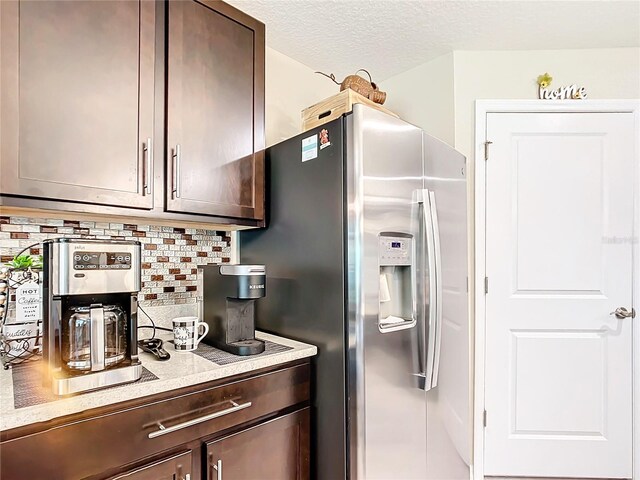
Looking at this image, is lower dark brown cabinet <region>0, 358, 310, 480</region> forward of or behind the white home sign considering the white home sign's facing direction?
forward

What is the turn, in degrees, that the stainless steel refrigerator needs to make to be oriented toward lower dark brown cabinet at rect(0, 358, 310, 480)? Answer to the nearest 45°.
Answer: approximately 90° to its right

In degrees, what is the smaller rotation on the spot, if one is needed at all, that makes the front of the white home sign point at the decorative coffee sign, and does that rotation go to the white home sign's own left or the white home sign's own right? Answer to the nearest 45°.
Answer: approximately 45° to the white home sign's own right

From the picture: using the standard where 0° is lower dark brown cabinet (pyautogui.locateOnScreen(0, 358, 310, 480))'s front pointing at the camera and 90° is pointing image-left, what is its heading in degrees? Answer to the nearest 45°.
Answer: approximately 315°

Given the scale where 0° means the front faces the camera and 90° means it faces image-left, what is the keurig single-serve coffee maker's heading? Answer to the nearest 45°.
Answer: approximately 315°

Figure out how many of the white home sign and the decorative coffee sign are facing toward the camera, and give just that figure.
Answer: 2

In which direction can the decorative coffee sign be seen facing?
toward the camera

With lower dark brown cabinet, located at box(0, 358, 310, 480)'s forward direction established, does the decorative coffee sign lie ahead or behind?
behind

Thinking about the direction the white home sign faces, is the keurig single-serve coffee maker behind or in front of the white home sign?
in front

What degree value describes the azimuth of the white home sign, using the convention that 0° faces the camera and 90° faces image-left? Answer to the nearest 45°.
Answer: approximately 0°

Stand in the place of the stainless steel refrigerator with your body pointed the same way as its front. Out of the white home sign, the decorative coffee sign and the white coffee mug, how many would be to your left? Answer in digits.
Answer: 1

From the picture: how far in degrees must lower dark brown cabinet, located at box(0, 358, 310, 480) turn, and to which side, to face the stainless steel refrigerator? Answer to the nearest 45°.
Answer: approximately 45° to its left

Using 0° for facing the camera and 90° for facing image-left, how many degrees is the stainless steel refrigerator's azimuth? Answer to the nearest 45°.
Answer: approximately 315°
